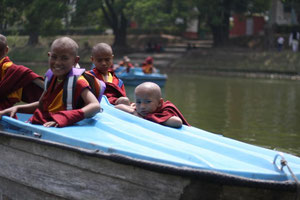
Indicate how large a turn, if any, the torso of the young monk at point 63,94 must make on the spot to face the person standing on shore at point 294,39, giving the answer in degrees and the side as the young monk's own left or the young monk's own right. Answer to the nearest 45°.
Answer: approximately 180°

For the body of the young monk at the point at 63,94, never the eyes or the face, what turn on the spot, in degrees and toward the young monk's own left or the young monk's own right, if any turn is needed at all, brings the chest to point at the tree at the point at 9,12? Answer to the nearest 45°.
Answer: approximately 135° to the young monk's own right

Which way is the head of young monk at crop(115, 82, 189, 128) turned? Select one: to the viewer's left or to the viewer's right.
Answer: to the viewer's left

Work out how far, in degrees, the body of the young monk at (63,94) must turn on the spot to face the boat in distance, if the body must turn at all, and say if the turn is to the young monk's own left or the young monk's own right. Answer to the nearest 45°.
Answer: approximately 135° to the young monk's own right

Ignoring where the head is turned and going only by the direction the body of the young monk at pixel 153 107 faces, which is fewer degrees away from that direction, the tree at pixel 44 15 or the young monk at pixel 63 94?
the young monk

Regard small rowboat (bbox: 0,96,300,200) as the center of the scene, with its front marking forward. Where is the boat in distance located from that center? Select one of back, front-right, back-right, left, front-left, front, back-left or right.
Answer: back-left

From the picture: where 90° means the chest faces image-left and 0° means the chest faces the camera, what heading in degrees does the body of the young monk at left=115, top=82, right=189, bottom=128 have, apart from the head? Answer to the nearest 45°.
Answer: approximately 45°

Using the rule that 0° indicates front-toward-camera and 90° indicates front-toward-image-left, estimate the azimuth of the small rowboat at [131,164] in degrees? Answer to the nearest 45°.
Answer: approximately 315°

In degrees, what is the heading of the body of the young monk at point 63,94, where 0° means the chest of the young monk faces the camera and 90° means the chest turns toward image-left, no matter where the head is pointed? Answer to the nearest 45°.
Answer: approximately 45°

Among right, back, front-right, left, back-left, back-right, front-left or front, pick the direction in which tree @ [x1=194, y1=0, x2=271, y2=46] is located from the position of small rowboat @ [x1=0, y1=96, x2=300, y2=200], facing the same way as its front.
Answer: back-left
